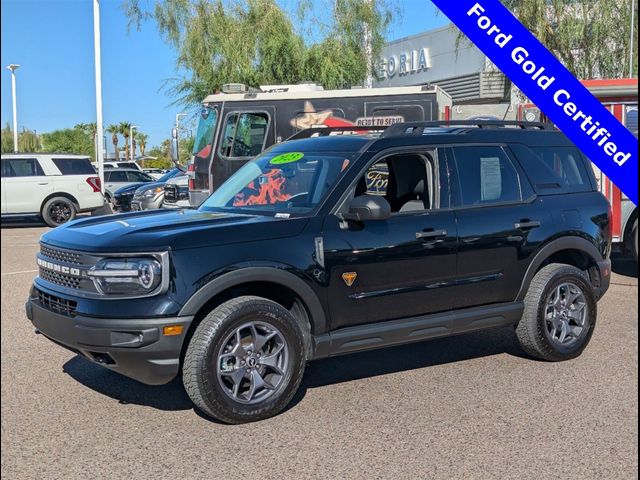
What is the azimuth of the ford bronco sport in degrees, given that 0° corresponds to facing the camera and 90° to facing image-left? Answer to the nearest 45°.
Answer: approximately 45°

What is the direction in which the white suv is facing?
to the viewer's left

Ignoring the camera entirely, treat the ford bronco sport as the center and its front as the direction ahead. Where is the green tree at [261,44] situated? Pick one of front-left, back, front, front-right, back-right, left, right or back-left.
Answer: back-right

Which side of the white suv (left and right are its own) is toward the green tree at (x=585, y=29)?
back

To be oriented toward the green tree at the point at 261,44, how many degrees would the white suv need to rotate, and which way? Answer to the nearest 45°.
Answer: approximately 135° to its right

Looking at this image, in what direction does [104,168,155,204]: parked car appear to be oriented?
to the viewer's right
